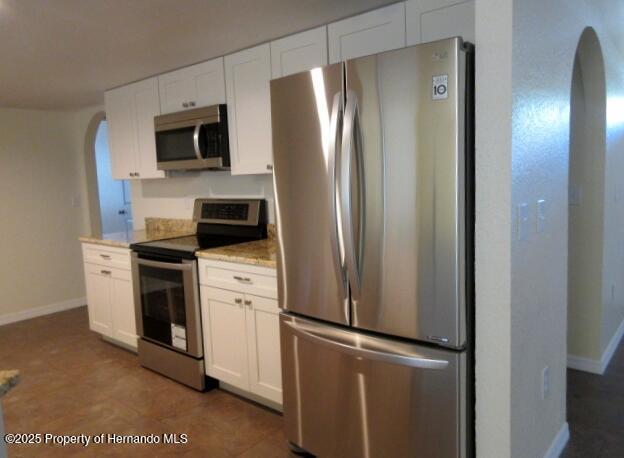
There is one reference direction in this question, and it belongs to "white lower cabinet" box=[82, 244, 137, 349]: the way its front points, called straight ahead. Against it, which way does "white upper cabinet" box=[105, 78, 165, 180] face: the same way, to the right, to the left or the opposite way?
the same way

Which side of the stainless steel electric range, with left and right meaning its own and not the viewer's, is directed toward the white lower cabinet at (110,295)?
right

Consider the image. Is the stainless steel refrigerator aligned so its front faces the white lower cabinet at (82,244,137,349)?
no

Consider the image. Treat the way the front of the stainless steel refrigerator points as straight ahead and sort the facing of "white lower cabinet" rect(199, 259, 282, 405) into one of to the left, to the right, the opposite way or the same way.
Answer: the same way

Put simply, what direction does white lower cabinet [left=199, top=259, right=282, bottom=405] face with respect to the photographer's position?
facing the viewer and to the left of the viewer

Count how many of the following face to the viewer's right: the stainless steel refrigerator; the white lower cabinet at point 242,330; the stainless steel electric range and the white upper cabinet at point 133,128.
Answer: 0

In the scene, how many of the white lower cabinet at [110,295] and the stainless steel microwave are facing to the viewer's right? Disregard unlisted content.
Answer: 0

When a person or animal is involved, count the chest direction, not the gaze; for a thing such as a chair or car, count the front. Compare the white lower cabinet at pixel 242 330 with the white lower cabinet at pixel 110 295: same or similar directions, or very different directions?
same or similar directions

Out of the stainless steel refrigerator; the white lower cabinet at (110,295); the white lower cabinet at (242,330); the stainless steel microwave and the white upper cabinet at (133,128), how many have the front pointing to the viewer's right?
0

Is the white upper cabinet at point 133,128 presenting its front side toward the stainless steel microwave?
no

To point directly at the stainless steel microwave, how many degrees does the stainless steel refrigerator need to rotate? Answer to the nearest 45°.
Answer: approximately 90° to its right

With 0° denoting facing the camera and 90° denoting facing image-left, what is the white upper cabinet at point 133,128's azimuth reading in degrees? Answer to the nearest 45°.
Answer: approximately 45°

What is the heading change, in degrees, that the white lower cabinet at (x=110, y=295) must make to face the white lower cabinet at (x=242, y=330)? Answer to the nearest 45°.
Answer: approximately 90° to its left

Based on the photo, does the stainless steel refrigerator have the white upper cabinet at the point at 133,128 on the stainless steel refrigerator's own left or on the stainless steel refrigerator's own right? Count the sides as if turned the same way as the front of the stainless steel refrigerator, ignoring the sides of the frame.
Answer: on the stainless steel refrigerator's own right

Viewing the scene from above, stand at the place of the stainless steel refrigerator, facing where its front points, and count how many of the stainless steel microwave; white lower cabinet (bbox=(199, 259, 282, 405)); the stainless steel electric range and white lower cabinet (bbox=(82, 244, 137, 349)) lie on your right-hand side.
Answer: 4
